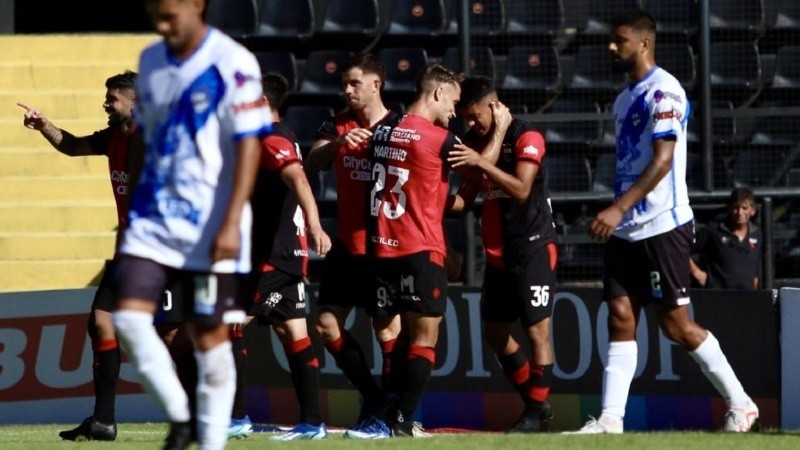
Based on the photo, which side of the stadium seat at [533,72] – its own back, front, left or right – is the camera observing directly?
front

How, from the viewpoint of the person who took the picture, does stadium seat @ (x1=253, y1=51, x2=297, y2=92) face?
facing the viewer

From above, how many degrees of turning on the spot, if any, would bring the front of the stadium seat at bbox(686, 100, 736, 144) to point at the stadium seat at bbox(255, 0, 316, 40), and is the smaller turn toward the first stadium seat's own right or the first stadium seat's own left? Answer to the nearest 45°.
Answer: approximately 90° to the first stadium seat's own right

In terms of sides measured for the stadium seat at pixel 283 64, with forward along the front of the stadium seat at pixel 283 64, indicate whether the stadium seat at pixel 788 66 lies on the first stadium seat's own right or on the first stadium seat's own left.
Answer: on the first stadium seat's own left

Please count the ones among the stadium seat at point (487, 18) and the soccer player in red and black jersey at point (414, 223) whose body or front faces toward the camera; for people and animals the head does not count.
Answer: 1

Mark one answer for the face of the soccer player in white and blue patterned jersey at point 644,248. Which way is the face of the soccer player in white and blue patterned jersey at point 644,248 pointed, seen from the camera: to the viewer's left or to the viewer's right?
to the viewer's left

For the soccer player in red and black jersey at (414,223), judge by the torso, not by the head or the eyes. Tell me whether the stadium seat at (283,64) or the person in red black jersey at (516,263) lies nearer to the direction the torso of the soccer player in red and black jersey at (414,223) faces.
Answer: the person in red black jersey

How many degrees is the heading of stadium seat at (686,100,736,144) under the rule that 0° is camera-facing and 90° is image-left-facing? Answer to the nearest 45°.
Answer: approximately 0°

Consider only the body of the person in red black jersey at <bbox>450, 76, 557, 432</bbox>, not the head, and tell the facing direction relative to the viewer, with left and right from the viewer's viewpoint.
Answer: facing the viewer and to the left of the viewer

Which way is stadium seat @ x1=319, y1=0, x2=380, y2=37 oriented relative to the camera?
toward the camera

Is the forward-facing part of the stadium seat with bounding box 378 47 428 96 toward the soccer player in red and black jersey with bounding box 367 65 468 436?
yes

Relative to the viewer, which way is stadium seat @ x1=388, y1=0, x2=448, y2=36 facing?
toward the camera

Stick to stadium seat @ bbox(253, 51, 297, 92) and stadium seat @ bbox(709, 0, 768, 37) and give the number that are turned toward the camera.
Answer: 2

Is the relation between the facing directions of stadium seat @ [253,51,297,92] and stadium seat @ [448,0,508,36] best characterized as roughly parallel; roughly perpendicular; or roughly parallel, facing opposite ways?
roughly parallel

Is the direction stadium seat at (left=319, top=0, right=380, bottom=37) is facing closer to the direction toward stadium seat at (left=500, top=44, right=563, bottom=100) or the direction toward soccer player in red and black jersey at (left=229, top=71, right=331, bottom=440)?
the soccer player in red and black jersey

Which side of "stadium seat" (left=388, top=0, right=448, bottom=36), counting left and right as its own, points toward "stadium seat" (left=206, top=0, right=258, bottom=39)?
right

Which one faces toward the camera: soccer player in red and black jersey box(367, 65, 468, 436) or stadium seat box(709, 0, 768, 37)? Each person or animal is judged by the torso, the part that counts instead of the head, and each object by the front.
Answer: the stadium seat

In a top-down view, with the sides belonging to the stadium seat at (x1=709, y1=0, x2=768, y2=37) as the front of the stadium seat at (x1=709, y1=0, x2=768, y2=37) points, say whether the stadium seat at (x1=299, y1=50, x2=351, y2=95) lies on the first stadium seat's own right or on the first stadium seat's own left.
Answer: on the first stadium seat's own right
